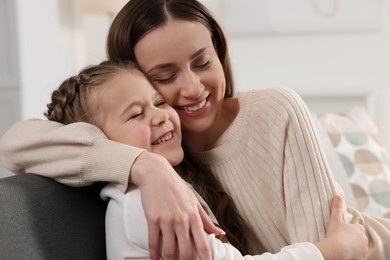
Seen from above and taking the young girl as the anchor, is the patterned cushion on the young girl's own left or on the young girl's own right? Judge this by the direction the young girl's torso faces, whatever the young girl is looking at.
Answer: on the young girl's own left

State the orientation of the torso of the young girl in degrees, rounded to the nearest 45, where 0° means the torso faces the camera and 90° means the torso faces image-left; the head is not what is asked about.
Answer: approximately 315°

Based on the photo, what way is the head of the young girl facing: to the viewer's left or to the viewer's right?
to the viewer's right
